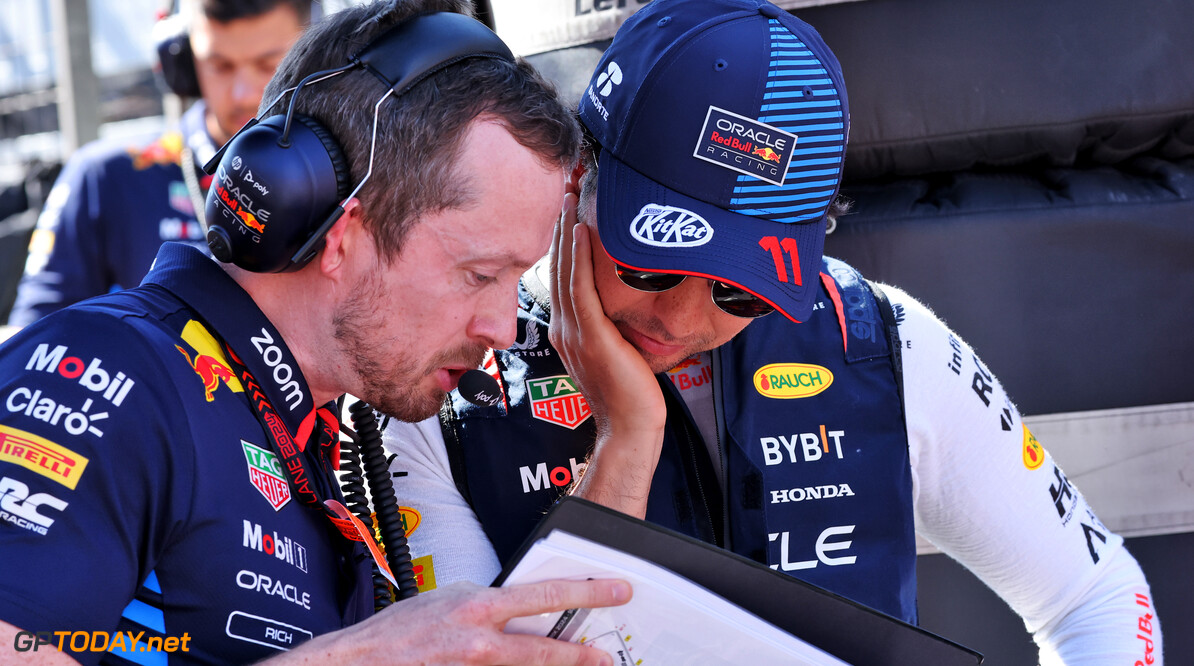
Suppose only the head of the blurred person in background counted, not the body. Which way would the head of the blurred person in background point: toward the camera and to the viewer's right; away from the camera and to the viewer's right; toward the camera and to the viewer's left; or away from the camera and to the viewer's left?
toward the camera and to the viewer's right

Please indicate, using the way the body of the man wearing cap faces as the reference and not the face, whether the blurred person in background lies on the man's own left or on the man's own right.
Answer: on the man's own right

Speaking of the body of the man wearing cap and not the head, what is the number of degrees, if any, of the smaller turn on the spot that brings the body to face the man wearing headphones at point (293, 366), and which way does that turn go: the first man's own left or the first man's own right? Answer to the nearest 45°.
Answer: approximately 45° to the first man's own right

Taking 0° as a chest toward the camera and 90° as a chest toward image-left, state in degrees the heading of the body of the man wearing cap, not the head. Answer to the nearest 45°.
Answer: approximately 0°

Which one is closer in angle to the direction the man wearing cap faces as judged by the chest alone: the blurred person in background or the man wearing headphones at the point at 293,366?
the man wearing headphones
